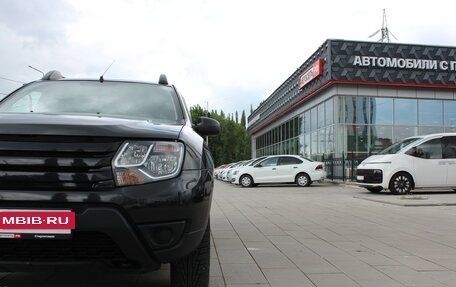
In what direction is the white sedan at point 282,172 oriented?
to the viewer's left

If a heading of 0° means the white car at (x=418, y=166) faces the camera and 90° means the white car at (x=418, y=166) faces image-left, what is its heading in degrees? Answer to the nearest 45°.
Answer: approximately 45°

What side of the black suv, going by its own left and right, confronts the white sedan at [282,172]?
back

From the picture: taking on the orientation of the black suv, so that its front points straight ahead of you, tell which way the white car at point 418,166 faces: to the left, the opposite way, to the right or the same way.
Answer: to the right
